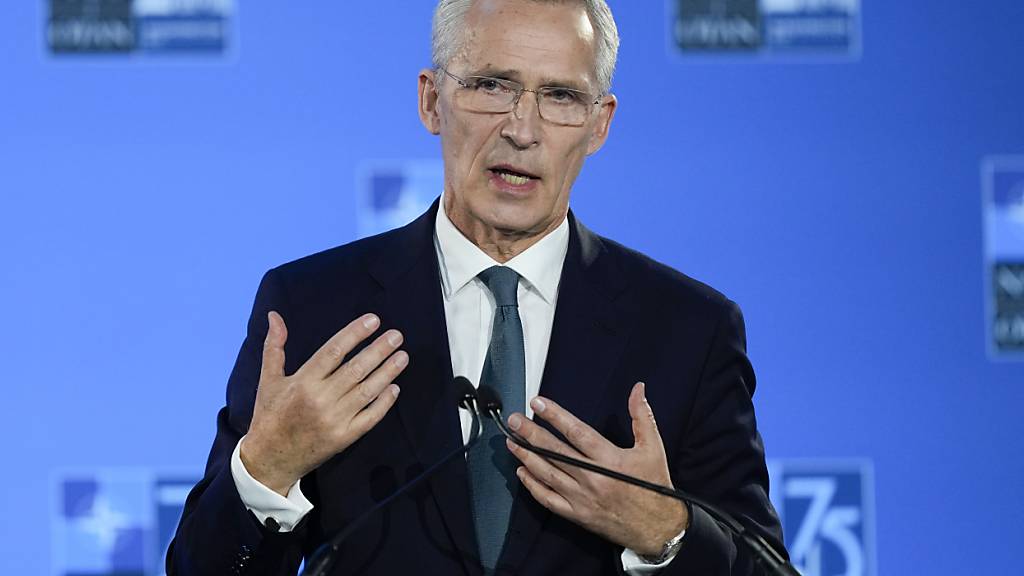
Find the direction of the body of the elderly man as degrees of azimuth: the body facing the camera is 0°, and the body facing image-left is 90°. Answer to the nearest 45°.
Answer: approximately 0°
